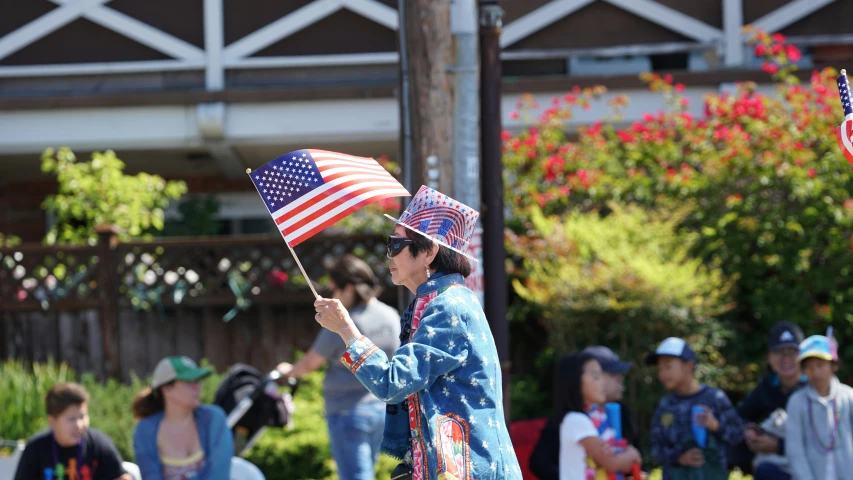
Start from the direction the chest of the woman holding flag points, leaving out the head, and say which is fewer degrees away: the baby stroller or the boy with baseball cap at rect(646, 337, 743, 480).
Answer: the baby stroller

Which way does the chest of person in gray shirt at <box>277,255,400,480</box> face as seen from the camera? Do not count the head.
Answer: to the viewer's left

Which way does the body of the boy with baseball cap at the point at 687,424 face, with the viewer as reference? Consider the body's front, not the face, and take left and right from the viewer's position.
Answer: facing the viewer and to the left of the viewer

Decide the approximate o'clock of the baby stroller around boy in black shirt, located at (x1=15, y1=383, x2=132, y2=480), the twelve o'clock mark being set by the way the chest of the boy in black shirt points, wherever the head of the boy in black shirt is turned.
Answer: The baby stroller is roughly at 8 o'clock from the boy in black shirt.

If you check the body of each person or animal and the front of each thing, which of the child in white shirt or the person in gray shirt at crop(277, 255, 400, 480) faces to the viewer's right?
the child in white shirt

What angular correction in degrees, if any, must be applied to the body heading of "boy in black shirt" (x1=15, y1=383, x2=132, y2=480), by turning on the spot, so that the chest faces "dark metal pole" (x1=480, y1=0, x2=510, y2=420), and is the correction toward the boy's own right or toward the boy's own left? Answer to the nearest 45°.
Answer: approximately 90° to the boy's own left

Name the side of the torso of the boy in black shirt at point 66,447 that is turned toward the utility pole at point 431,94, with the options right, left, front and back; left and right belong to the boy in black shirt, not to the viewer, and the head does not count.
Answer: left

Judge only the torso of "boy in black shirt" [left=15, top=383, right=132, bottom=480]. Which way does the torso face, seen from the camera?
toward the camera

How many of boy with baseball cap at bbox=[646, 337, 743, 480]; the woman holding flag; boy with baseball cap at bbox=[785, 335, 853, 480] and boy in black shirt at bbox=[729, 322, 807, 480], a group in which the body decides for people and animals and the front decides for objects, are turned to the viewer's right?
0

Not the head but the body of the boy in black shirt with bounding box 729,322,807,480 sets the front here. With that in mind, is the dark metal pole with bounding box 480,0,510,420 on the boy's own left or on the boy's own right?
on the boy's own right

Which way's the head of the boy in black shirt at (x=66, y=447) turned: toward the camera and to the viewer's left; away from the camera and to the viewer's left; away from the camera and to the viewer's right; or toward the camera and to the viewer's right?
toward the camera and to the viewer's right

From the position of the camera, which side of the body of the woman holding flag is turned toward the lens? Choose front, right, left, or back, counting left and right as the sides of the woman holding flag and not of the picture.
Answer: left

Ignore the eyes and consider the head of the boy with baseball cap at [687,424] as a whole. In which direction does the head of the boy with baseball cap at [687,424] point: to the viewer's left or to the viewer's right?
to the viewer's left

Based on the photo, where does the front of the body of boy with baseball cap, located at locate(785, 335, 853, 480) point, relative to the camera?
toward the camera

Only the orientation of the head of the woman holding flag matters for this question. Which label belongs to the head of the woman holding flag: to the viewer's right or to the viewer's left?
to the viewer's left
